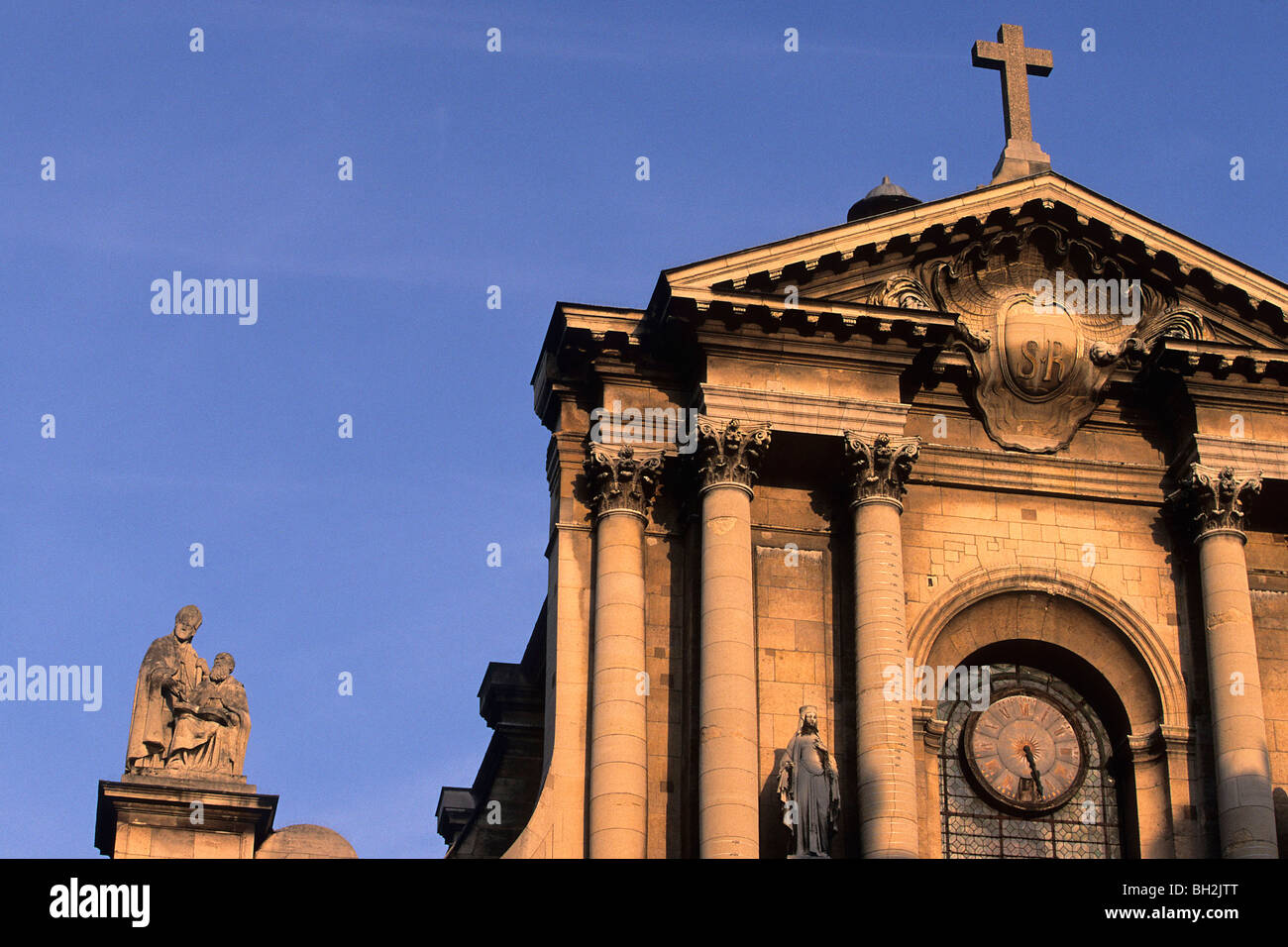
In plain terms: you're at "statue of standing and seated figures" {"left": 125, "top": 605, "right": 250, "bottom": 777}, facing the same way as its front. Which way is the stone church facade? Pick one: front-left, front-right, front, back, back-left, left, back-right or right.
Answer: left

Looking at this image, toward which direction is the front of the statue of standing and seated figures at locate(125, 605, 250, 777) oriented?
toward the camera

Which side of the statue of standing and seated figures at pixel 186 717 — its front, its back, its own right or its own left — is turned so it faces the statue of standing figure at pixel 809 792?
left
